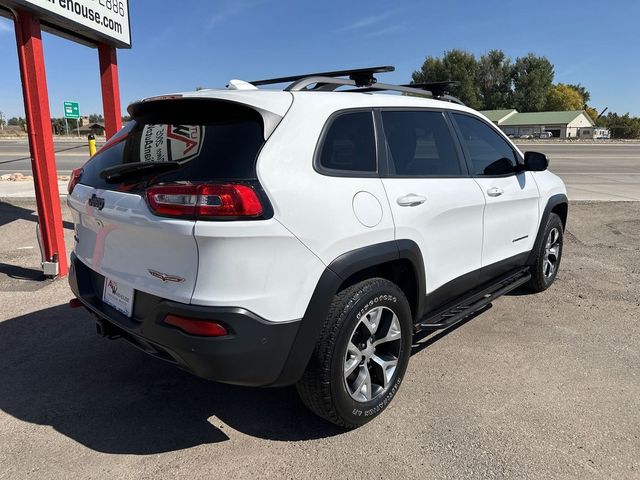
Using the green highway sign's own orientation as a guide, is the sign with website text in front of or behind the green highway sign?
in front

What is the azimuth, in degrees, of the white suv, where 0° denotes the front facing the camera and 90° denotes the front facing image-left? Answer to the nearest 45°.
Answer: approximately 225°

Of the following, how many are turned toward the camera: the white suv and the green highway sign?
1

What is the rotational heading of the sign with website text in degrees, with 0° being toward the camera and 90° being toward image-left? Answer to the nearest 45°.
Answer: approximately 315°

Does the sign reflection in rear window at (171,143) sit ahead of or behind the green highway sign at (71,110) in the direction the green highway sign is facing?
ahead

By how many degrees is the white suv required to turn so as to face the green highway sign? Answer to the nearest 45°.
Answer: approximately 90° to its left

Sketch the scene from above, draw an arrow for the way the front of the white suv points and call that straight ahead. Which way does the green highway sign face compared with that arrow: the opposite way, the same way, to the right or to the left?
to the right

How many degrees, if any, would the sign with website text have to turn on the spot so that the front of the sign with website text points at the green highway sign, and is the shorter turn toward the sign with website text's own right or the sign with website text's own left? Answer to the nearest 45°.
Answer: approximately 135° to the sign with website text's own left

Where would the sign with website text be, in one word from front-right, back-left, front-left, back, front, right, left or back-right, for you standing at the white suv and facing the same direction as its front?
left
